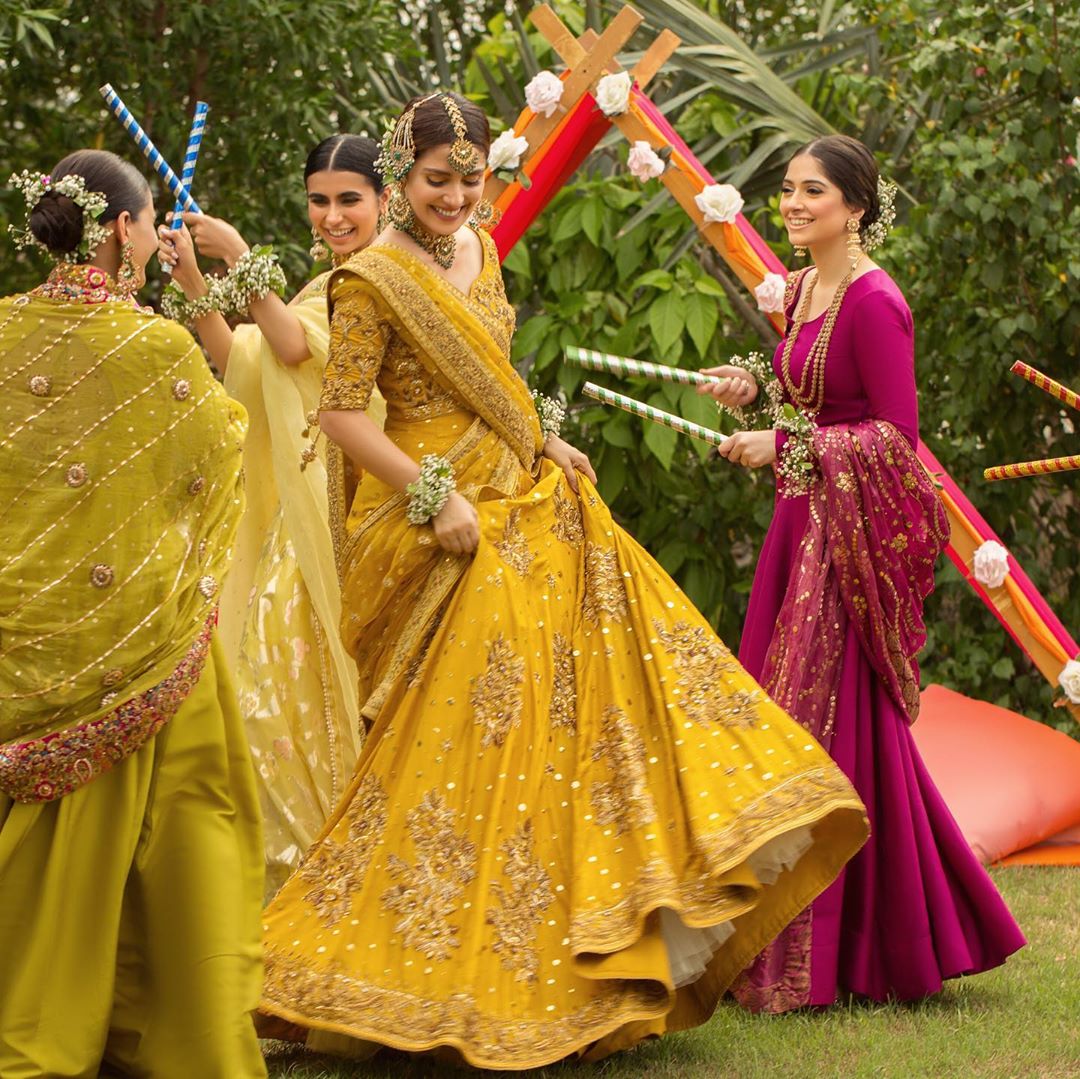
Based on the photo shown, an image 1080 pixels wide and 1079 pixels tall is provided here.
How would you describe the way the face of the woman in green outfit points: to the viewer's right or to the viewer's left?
to the viewer's right

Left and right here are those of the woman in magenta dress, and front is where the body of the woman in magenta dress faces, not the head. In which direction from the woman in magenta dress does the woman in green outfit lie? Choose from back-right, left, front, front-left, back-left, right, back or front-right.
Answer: front

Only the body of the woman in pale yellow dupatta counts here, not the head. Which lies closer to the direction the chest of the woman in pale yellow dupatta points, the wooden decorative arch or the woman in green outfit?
the woman in green outfit

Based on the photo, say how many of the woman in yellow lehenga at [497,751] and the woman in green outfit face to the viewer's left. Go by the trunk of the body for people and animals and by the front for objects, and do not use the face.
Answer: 0

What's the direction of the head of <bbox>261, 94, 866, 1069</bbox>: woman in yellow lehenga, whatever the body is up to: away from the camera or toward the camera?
toward the camera

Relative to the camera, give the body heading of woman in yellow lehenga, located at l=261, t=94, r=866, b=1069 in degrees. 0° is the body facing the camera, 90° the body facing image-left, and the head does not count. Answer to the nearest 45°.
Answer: approximately 315°

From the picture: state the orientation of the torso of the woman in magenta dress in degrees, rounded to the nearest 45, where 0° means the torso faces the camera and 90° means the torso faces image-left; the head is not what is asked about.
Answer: approximately 45°

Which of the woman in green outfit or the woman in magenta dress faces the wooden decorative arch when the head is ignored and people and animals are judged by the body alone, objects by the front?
the woman in green outfit

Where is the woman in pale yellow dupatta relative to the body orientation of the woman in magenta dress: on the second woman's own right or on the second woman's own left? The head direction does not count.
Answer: on the second woman's own right

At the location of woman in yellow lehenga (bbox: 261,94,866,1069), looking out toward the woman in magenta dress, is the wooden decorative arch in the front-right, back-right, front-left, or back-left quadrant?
front-left

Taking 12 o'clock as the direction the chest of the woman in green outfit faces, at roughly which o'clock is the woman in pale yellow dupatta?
The woman in pale yellow dupatta is roughly at 1 o'clock from the woman in green outfit.

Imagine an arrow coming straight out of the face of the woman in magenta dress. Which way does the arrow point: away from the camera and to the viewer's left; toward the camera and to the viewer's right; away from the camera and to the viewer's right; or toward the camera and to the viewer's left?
toward the camera and to the viewer's left

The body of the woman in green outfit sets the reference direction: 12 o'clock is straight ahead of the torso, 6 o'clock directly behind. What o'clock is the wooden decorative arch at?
The wooden decorative arch is roughly at 12 o'clock from the woman in green outfit.

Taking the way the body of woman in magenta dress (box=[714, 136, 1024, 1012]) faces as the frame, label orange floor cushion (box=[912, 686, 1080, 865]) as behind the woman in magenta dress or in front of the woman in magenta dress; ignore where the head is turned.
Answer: behind

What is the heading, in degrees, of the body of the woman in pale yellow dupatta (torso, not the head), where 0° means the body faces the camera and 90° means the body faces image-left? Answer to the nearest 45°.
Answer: approximately 45°

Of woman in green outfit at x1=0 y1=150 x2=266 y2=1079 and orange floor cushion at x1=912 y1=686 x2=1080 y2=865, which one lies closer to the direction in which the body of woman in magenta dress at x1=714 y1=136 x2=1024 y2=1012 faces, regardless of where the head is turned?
the woman in green outfit

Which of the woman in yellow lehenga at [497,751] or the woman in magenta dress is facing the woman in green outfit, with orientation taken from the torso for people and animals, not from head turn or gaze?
the woman in magenta dress

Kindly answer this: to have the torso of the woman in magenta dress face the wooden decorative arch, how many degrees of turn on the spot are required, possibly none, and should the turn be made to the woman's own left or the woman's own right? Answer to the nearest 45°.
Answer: approximately 135° to the woman's own right

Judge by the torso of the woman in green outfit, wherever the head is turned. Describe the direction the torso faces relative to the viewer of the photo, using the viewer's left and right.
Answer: facing away from the viewer and to the right of the viewer
